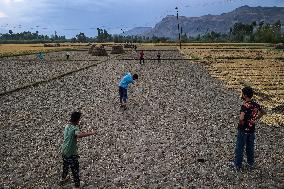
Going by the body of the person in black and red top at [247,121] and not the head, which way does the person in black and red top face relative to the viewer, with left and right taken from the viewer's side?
facing away from the viewer and to the left of the viewer

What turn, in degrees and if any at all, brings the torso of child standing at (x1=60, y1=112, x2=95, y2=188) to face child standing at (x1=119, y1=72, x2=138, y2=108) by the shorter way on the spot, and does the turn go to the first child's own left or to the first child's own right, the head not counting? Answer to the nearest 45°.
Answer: approximately 45° to the first child's own left

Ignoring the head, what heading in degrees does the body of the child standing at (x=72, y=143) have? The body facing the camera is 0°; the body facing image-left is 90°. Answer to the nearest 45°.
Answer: approximately 225°

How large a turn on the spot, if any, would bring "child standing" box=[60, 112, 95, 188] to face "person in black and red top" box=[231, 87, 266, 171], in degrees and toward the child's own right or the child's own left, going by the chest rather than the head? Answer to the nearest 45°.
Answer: approximately 45° to the child's own right

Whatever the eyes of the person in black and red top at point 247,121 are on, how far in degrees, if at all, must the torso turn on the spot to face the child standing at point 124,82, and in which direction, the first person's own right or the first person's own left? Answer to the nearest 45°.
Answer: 0° — they already face them
